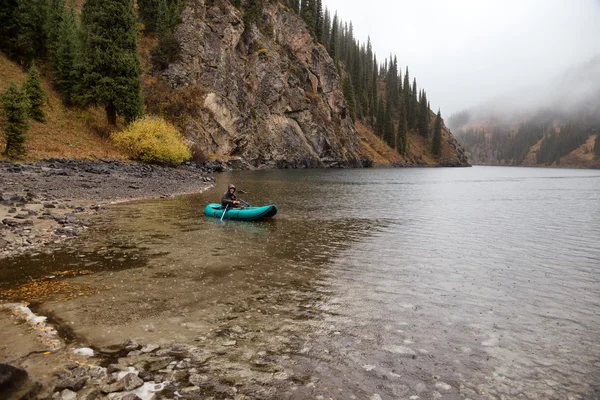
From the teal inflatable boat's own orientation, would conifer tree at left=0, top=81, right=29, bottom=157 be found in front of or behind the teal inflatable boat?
behind

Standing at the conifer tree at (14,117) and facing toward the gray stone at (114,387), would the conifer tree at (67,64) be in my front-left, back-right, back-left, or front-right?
back-left

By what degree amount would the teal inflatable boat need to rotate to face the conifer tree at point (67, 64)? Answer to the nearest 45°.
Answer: approximately 135° to its left

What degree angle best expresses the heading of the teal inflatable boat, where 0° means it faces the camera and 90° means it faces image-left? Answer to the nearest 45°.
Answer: approximately 270°

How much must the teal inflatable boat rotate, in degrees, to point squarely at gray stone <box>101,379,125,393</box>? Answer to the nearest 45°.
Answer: approximately 90° to its right
